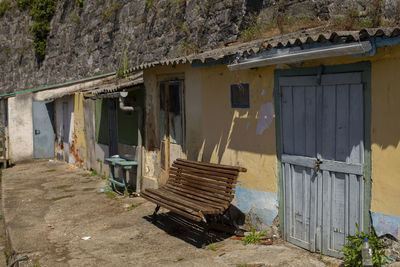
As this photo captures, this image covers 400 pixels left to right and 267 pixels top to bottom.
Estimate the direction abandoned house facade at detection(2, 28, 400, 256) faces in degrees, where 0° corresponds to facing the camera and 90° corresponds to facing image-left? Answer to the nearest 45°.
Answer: approximately 45°

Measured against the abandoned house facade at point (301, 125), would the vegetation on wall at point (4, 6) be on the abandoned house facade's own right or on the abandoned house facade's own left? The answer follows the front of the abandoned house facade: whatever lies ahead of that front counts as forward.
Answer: on the abandoned house facade's own right

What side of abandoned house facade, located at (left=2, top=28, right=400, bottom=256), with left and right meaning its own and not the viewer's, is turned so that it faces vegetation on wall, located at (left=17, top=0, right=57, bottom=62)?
right
